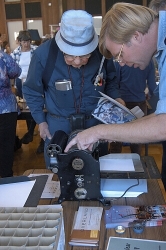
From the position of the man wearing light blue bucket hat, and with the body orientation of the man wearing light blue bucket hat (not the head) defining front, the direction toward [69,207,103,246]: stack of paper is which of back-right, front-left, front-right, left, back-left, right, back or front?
front

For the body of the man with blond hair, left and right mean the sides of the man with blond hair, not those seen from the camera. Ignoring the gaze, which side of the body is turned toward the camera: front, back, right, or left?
left

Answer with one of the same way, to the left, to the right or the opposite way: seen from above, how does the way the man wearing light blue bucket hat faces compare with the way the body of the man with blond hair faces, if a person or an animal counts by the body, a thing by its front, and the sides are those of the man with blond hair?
to the left

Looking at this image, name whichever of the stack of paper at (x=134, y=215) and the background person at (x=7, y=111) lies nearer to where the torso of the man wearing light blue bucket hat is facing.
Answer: the stack of paper

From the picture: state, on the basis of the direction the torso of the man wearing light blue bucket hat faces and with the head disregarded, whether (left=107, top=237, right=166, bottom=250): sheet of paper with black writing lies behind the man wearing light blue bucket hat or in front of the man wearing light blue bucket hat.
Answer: in front

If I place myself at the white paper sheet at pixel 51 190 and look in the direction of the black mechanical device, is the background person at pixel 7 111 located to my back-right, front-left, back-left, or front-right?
back-left

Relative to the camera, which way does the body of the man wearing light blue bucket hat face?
toward the camera

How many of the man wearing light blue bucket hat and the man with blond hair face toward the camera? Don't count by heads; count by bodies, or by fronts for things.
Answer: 1
